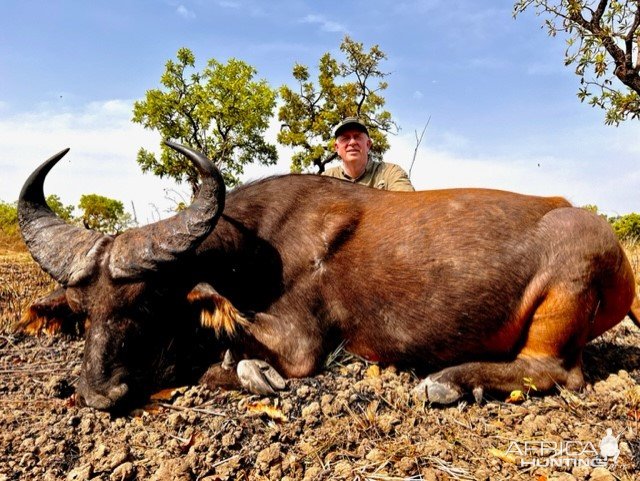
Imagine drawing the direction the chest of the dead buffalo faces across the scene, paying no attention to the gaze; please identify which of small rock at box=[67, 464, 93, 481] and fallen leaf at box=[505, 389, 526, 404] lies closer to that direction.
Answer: the small rock

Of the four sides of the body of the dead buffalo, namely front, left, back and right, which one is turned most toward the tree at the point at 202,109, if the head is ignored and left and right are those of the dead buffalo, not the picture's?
right

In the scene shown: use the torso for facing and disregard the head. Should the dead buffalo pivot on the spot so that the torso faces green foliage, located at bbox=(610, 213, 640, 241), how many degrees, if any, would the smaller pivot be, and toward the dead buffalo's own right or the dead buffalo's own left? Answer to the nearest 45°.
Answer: approximately 135° to the dead buffalo's own right

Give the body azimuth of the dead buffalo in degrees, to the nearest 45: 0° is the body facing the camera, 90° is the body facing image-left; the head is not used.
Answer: approximately 90°

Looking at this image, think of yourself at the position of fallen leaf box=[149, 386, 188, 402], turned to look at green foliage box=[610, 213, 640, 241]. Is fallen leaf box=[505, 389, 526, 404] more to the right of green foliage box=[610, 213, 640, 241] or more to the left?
right

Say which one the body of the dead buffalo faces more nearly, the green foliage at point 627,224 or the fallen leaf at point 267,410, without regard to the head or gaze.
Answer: the fallen leaf

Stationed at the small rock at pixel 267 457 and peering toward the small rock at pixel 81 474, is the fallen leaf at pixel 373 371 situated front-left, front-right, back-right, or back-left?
back-right

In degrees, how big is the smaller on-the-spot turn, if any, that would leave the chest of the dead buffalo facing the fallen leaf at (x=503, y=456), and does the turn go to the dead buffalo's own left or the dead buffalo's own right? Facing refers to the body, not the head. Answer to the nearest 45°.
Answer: approximately 135° to the dead buffalo's own left

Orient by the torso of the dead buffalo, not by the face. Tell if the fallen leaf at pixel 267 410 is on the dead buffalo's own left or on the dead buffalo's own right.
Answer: on the dead buffalo's own left

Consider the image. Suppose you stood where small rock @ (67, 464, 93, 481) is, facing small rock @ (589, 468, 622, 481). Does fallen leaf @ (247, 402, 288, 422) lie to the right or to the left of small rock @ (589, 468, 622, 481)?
left

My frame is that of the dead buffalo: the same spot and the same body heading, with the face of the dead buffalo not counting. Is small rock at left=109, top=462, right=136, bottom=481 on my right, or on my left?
on my left
